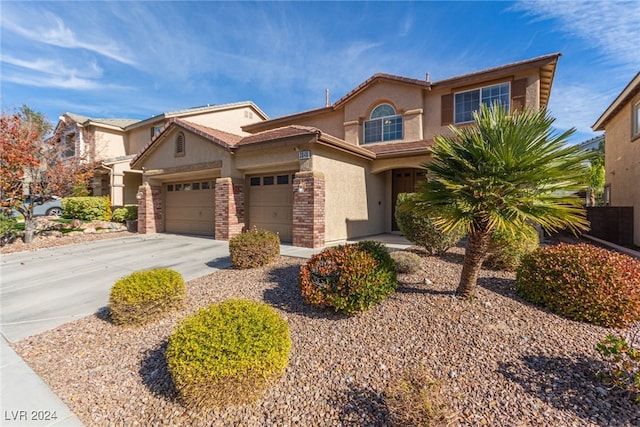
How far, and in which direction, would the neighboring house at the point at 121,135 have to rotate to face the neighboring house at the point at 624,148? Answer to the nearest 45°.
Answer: approximately 90° to its left

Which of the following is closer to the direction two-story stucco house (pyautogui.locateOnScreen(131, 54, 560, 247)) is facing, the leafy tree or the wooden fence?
the leafy tree

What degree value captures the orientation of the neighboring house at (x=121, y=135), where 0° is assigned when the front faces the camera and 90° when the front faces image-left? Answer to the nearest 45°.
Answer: approximately 45°

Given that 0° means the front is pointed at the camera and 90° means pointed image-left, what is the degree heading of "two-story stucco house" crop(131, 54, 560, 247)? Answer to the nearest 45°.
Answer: approximately 45°

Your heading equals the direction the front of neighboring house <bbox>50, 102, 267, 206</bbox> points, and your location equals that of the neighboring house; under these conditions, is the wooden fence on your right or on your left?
on your left

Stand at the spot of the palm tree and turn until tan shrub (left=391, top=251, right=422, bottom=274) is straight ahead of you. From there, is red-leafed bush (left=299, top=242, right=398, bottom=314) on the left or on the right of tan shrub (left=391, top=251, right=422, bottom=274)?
left

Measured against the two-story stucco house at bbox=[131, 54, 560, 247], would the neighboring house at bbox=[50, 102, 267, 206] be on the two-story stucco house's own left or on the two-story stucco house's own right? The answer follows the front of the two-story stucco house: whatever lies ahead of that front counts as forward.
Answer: on the two-story stucco house's own right
